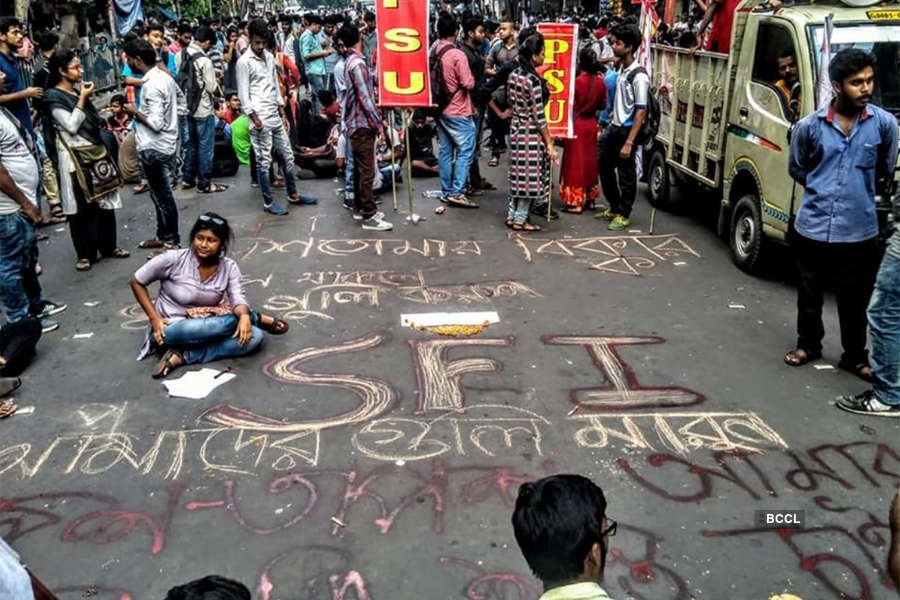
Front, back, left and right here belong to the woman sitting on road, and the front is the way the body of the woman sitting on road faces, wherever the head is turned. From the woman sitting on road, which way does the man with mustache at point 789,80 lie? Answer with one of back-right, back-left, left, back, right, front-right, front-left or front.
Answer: left

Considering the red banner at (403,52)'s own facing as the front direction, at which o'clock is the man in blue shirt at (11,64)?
The man in blue shirt is roughly at 3 o'clock from the red banner.

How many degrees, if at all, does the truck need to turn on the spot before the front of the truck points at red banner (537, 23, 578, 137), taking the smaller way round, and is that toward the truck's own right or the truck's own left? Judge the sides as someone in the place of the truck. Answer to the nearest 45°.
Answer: approximately 180°

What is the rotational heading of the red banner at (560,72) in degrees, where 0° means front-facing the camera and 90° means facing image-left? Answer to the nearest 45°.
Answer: approximately 0°

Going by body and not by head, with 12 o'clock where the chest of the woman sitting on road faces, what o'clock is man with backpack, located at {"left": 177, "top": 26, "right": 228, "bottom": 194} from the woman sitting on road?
The man with backpack is roughly at 6 o'clock from the woman sitting on road.

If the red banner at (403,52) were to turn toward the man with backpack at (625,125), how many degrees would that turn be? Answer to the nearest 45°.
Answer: approximately 90° to its left

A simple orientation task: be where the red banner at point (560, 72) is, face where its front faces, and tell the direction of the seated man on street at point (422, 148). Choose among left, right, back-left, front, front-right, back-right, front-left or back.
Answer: back-right

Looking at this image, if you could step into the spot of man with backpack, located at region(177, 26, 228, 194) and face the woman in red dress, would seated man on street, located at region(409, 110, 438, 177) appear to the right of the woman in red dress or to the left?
left

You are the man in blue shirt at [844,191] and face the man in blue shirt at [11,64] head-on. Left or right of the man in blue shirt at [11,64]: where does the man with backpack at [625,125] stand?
right

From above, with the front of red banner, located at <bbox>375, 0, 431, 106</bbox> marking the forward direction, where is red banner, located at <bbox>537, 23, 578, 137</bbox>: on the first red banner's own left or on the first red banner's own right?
on the first red banner's own left
